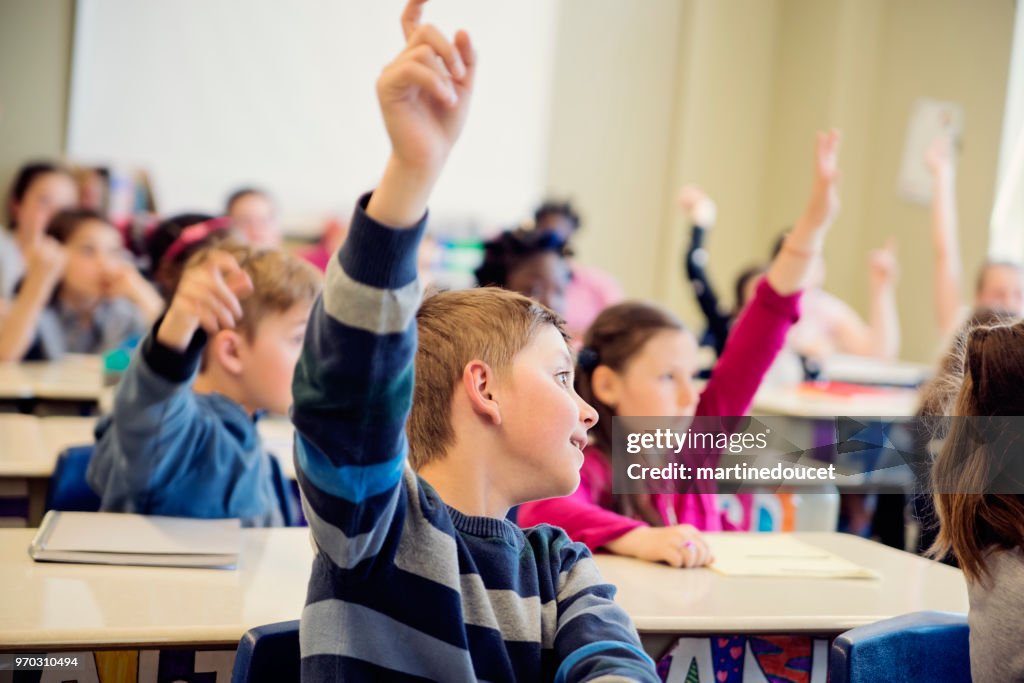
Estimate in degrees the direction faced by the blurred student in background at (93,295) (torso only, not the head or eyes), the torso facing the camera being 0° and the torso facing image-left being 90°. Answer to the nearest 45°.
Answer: approximately 315°

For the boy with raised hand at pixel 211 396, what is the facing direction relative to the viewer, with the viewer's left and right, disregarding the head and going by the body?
facing to the right of the viewer

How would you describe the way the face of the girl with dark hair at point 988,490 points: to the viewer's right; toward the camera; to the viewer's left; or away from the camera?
away from the camera

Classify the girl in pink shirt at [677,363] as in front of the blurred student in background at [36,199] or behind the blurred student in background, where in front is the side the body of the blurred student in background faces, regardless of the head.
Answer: in front

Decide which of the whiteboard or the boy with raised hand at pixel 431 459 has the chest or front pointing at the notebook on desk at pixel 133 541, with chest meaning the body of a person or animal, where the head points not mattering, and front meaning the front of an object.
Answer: the whiteboard

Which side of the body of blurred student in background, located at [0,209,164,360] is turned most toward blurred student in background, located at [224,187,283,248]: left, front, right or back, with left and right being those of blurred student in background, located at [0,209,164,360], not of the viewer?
left

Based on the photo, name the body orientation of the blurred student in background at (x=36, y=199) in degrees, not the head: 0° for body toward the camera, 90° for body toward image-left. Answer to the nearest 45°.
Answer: approximately 315°

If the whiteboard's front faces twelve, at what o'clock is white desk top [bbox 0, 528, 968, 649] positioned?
The white desk top is roughly at 12 o'clock from the whiteboard.

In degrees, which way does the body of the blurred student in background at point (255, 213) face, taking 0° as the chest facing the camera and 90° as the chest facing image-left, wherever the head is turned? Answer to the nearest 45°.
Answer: approximately 315°

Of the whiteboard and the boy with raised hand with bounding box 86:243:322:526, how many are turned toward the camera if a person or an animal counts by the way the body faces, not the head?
1

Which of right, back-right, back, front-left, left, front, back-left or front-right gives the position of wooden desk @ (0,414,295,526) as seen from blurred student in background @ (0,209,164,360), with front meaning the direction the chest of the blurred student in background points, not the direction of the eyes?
front-right

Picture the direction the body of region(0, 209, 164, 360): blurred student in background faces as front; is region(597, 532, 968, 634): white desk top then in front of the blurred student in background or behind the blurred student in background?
in front

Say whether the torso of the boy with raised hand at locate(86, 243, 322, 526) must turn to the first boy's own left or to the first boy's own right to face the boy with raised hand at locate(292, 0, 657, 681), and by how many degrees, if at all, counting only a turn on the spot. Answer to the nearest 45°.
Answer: approximately 90° to the first boy's own right
